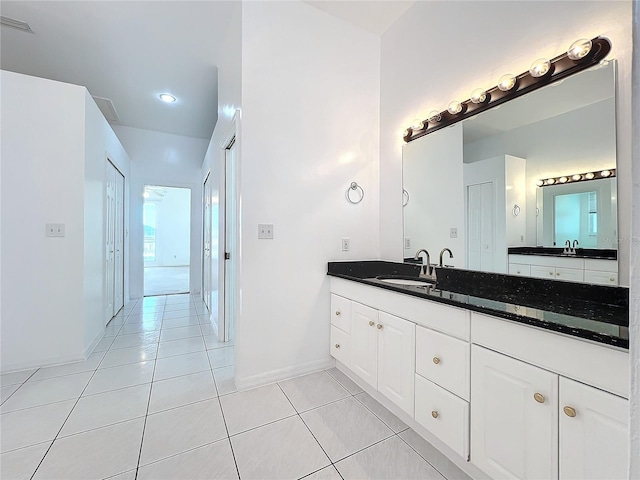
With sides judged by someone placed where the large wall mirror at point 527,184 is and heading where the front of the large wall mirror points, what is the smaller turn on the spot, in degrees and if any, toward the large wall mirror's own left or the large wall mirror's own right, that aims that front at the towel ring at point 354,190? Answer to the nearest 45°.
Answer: approximately 45° to the large wall mirror's own right

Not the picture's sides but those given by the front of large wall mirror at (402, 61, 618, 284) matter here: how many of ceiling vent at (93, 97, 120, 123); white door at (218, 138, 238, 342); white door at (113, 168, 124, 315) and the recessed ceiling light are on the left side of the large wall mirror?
0

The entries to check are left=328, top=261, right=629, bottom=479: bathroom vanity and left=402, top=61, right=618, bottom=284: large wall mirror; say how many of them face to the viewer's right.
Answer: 0

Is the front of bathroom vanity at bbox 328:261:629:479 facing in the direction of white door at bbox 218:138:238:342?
no

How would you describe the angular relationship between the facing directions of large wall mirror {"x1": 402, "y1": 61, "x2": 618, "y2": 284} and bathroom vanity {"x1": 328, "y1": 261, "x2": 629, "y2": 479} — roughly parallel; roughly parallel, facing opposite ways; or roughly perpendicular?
roughly parallel

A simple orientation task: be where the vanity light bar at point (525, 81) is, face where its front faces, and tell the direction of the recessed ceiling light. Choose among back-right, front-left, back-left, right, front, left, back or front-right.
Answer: front-right

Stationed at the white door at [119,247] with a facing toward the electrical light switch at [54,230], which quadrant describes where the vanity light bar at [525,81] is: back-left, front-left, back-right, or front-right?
front-left

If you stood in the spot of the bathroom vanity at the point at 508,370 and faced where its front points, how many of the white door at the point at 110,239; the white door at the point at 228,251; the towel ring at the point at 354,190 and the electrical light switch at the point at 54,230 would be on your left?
0

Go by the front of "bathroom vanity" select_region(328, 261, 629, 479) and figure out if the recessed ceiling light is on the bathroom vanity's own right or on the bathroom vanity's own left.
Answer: on the bathroom vanity's own right

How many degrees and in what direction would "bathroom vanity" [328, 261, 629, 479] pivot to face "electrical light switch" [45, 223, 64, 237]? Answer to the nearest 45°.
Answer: approximately 45° to its right

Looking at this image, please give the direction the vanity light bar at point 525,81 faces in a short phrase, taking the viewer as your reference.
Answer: facing the viewer and to the left of the viewer

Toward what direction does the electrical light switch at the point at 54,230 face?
toward the camera

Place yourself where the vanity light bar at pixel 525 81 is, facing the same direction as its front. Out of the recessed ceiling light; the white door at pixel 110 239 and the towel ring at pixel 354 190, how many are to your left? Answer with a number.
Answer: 0
